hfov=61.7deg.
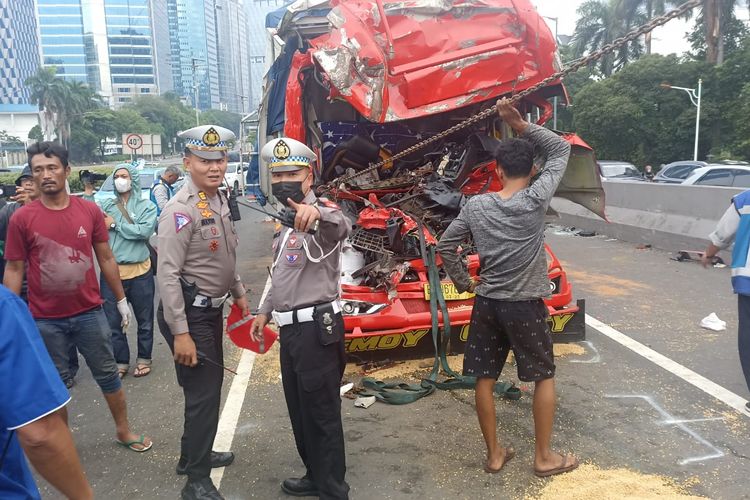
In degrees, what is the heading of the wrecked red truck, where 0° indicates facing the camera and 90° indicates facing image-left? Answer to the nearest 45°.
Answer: approximately 0°

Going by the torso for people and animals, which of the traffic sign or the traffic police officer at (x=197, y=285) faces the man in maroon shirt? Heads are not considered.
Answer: the traffic sign

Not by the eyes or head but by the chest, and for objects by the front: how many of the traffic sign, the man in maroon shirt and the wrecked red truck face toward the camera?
3

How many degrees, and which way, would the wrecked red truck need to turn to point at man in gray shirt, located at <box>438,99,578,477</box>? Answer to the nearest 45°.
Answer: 0° — it already faces them

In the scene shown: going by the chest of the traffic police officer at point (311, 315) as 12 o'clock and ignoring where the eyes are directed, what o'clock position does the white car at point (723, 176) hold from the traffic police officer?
The white car is roughly at 6 o'clock from the traffic police officer.

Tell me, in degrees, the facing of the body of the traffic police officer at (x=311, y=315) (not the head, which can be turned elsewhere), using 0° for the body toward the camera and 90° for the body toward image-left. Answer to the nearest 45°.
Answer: approximately 45°

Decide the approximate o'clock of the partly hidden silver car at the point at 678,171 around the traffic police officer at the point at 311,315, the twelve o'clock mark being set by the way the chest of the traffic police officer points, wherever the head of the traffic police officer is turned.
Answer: The partly hidden silver car is roughly at 6 o'clock from the traffic police officer.

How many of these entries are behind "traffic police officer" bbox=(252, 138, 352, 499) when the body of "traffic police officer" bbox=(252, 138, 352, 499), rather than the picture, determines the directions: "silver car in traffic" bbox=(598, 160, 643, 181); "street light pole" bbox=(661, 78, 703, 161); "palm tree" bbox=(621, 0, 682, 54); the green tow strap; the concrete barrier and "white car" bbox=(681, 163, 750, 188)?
6

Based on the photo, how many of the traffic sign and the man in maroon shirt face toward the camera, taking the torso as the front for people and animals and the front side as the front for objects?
2

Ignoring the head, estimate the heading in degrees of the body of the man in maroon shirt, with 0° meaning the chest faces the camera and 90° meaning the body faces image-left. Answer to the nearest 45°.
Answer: approximately 0°

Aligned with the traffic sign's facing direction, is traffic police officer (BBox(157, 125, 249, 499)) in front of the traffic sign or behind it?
in front

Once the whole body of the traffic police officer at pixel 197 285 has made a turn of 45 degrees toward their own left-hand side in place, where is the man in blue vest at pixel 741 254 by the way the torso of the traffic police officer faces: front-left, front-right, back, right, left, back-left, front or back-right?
front

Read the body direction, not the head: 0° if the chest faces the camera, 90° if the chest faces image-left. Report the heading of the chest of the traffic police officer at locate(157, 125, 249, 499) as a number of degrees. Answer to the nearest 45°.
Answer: approximately 315°
